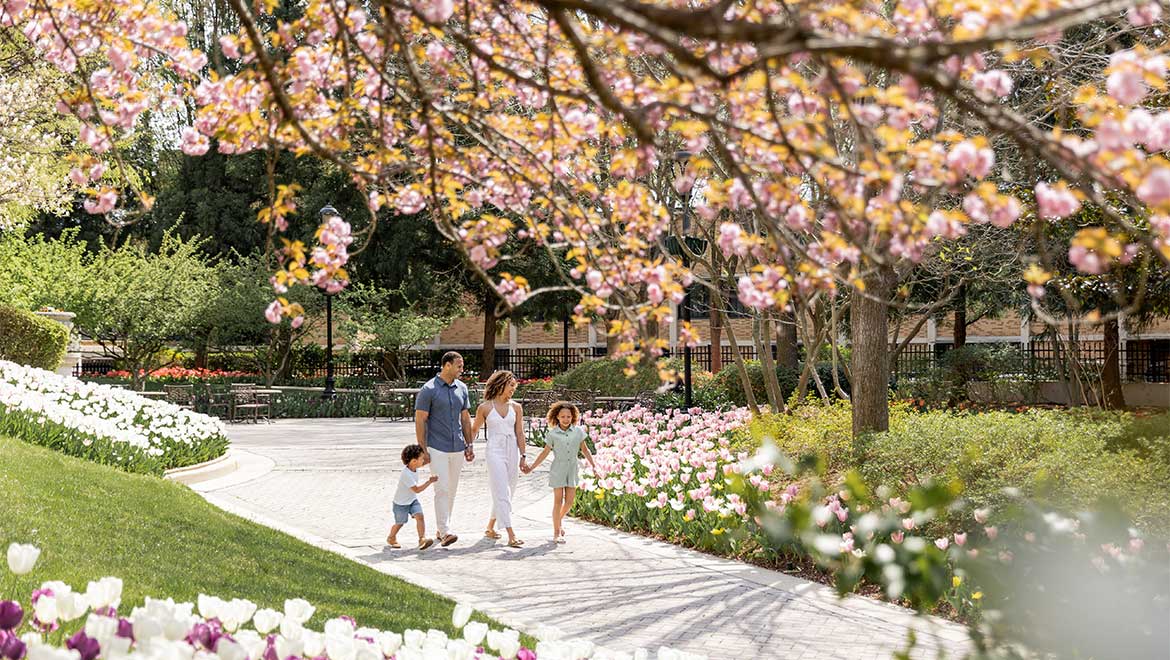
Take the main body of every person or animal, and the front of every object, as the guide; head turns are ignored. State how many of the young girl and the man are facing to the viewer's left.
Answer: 0

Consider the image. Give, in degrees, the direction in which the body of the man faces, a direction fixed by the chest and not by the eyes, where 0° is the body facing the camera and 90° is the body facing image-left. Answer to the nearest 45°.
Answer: approximately 315°

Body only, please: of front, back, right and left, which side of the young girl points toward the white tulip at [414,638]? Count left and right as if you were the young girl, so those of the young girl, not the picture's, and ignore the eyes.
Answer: front

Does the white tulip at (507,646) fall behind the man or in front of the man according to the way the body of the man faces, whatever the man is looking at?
in front

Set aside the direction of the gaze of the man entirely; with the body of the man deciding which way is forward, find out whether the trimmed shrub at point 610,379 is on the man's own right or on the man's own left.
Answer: on the man's own left

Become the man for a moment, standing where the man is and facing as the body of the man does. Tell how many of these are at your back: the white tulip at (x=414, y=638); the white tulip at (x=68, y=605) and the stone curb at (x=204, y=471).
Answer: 1

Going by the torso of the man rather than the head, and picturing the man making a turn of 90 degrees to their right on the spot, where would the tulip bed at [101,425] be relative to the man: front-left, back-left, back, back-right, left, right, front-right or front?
right

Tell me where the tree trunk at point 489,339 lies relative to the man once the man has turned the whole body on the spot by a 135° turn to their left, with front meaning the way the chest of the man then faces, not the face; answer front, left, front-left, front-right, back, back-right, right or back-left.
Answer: front

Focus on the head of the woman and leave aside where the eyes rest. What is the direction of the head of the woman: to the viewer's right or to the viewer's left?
to the viewer's right

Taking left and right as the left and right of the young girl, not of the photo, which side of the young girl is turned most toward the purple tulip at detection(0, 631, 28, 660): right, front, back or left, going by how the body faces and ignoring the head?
front

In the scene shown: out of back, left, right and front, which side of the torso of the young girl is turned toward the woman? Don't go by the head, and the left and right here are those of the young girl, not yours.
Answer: right

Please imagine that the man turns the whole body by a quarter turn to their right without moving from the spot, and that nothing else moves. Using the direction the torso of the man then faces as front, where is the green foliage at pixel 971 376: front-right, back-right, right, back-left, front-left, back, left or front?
back

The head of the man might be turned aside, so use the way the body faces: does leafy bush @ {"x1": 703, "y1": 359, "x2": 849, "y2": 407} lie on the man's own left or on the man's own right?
on the man's own left

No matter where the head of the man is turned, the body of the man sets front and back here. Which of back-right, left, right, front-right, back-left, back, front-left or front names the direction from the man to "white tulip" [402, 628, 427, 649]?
front-right

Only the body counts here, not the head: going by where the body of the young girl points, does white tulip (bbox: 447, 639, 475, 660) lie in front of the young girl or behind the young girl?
in front

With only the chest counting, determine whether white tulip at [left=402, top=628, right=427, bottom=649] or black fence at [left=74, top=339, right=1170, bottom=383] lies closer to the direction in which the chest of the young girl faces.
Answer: the white tulip
